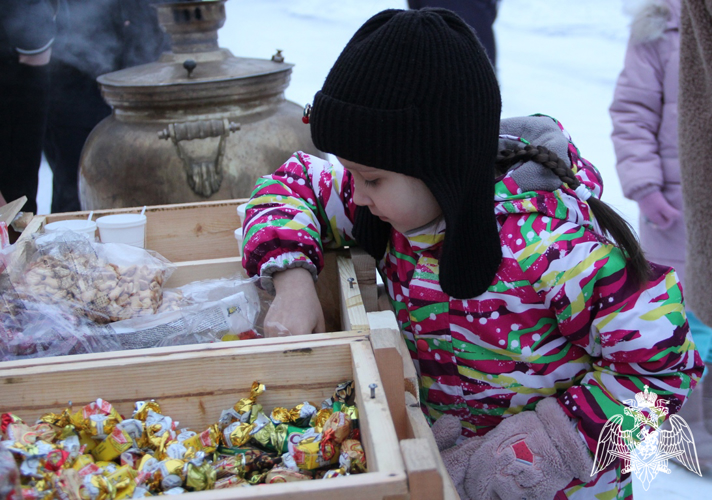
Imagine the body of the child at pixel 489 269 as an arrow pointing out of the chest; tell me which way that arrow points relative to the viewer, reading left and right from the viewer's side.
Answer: facing the viewer and to the left of the viewer

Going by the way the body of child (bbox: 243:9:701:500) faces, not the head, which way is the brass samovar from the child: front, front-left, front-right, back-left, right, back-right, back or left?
right
